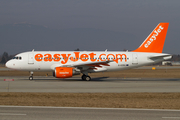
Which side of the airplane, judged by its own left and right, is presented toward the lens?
left
